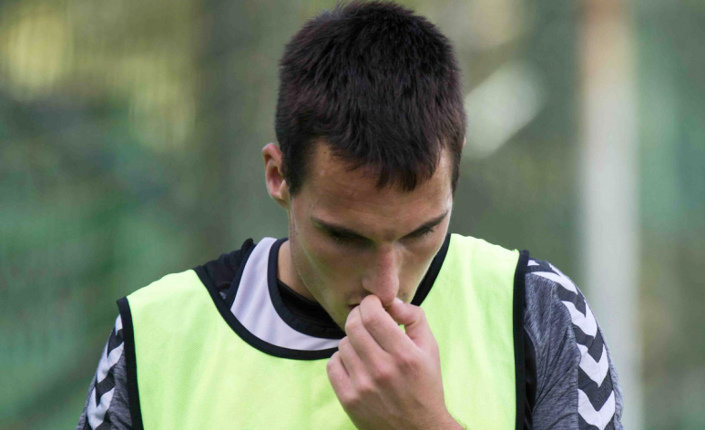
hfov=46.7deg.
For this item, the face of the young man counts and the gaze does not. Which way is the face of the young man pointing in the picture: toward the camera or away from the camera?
toward the camera

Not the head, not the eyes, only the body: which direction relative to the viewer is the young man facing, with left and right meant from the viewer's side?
facing the viewer
